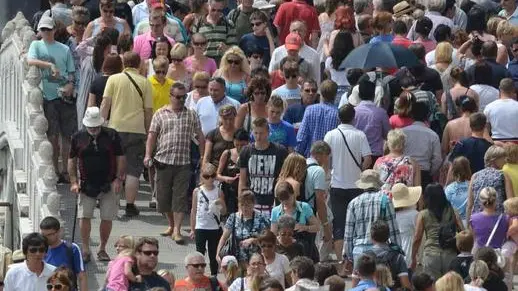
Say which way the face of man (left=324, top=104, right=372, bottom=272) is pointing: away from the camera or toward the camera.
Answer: away from the camera

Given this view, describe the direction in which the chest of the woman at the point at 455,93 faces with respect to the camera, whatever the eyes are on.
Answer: away from the camera

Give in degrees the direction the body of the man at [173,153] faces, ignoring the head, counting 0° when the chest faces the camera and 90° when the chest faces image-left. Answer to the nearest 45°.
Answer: approximately 0°
